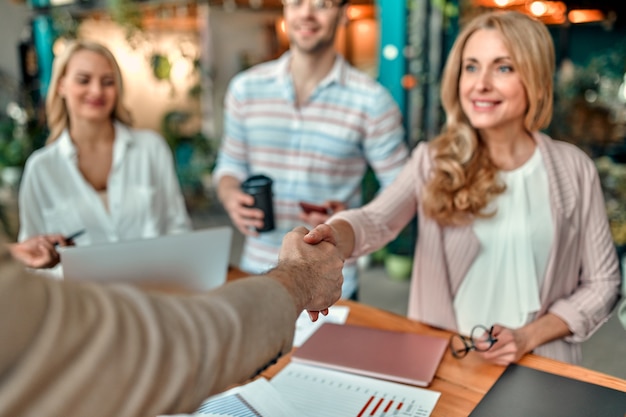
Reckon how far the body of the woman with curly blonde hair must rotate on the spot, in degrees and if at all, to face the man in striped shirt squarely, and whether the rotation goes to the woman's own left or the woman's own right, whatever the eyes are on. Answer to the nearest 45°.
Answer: approximately 90° to the woman's own right

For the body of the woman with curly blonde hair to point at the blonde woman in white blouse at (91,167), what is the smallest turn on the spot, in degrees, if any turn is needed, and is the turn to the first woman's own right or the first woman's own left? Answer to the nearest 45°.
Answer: approximately 45° to the first woman's own right

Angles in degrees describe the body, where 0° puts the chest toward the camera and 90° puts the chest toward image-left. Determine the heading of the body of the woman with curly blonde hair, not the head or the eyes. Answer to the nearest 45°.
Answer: approximately 45°

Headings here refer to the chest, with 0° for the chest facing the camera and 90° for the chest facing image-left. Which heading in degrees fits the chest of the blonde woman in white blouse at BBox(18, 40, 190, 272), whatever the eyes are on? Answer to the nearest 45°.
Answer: approximately 0°

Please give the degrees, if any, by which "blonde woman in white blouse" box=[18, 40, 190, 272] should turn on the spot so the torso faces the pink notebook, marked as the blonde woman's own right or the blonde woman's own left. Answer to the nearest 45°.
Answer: approximately 45° to the blonde woman's own left

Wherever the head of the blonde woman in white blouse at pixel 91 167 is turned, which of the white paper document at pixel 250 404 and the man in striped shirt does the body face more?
the white paper document

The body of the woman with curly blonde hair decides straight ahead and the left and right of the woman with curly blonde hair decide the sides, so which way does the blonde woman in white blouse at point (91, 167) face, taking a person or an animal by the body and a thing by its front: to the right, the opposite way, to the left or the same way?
to the left
